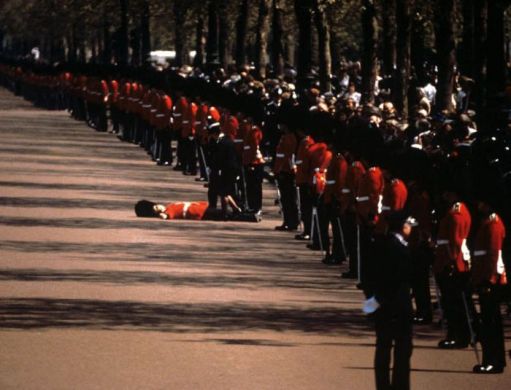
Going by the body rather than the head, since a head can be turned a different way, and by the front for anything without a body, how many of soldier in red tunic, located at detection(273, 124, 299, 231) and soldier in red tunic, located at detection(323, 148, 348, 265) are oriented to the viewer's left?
2

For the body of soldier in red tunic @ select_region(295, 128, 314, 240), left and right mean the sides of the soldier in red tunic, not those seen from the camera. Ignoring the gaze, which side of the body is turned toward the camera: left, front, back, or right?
left

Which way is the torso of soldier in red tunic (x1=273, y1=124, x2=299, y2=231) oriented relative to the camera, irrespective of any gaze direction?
to the viewer's left

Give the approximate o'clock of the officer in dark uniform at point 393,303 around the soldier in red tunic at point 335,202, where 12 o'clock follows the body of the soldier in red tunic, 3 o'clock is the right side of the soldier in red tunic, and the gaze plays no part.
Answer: The officer in dark uniform is roughly at 9 o'clock from the soldier in red tunic.

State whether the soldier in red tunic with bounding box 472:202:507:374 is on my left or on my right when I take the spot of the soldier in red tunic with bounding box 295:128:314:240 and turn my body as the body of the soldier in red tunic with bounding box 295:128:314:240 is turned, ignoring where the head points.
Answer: on my left
